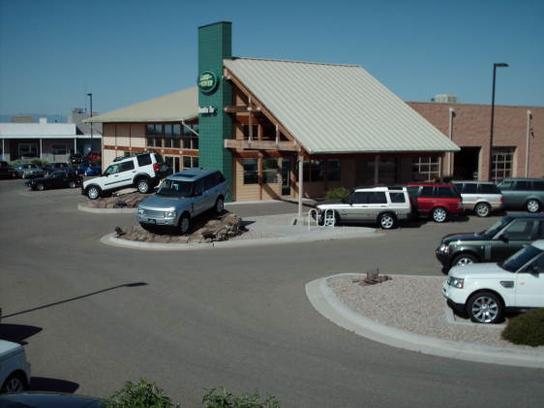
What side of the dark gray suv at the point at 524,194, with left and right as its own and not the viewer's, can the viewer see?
left

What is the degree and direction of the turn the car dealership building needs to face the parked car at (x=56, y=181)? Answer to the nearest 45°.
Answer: approximately 90° to its right

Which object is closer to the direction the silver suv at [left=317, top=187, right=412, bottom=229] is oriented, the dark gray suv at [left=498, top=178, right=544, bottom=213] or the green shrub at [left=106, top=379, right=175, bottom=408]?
the green shrub

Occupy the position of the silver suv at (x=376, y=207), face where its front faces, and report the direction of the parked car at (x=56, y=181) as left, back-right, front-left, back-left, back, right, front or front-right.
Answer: front-right

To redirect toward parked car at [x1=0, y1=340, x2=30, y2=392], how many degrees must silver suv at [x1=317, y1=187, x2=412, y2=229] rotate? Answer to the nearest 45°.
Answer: approximately 90° to its left

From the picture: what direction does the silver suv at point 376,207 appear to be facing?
to the viewer's left

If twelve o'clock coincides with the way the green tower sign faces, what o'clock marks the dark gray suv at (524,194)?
The dark gray suv is roughly at 8 o'clock from the green tower sign.

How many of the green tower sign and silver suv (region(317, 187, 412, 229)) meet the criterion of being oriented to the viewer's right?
0

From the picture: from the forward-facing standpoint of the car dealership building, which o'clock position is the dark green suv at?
The dark green suv is roughly at 10 o'clock from the car dealership building.

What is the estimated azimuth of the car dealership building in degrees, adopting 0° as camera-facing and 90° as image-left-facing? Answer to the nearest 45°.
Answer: approximately 45°

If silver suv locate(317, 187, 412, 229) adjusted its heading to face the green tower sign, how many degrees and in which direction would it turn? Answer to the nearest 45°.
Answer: approximately 45° to its right

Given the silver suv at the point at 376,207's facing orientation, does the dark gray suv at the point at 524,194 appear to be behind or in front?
behind

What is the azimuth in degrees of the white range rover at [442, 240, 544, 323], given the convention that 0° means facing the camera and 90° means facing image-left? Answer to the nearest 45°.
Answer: approximately 90°

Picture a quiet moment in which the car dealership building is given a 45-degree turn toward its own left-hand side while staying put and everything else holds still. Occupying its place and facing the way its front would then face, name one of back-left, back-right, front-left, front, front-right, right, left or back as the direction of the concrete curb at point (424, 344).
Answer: front

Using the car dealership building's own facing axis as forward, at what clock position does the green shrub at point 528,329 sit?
The green shrub is roughly at 10 o'clock from the car dealership building.
